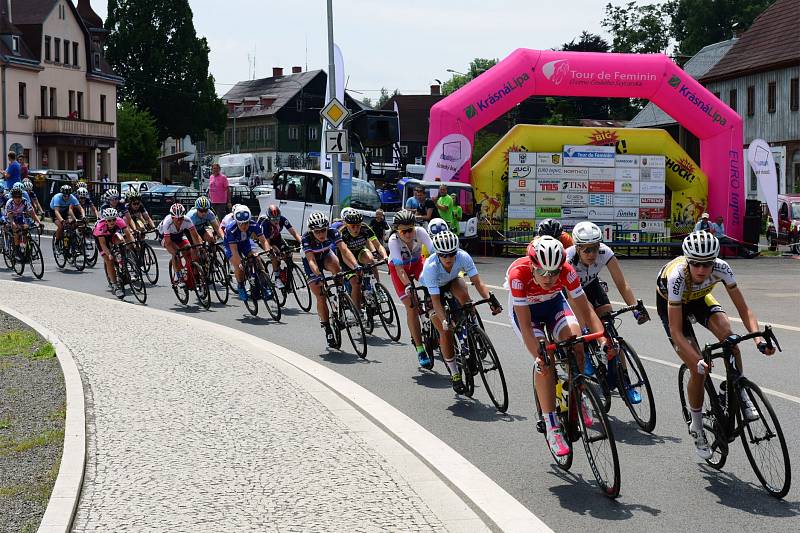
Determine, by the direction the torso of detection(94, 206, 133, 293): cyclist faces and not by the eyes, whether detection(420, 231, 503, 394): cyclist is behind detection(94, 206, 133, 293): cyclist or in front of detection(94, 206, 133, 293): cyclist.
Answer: in front

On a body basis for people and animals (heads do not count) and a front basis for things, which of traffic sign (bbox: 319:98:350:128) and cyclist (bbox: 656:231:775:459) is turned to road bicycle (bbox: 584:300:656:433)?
the traffic sign

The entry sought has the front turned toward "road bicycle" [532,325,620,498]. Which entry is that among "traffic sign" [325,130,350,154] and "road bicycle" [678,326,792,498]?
the traffic sign

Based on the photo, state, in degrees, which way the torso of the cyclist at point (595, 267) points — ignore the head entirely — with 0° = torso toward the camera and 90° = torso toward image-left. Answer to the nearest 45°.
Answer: approximately 315°

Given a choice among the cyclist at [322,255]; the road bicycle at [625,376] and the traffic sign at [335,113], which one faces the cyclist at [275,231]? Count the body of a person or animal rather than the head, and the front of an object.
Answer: the traffic sign

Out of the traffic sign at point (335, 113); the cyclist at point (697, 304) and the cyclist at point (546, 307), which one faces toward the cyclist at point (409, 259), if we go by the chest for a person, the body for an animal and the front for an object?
the traffic sign

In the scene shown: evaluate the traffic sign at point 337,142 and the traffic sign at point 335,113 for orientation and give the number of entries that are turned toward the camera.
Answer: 2

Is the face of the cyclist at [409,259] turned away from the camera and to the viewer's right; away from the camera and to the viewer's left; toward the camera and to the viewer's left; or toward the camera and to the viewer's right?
toward the camera and to the viewer's right

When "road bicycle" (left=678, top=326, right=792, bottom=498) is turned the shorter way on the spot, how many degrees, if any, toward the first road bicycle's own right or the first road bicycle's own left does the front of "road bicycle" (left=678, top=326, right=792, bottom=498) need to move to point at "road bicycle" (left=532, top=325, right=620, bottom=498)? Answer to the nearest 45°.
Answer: approximately 135° to the first road bicycle's own right

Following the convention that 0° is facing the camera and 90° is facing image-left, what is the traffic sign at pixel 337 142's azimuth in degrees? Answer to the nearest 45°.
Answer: approximately 0°

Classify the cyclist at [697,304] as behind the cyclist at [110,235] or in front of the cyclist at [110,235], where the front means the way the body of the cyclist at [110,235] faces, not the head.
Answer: in front

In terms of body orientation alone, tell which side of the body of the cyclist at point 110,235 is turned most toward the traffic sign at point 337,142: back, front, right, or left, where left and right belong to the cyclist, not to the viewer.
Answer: left

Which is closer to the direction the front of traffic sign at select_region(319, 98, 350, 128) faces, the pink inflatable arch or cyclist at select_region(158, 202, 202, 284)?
the cyclist
